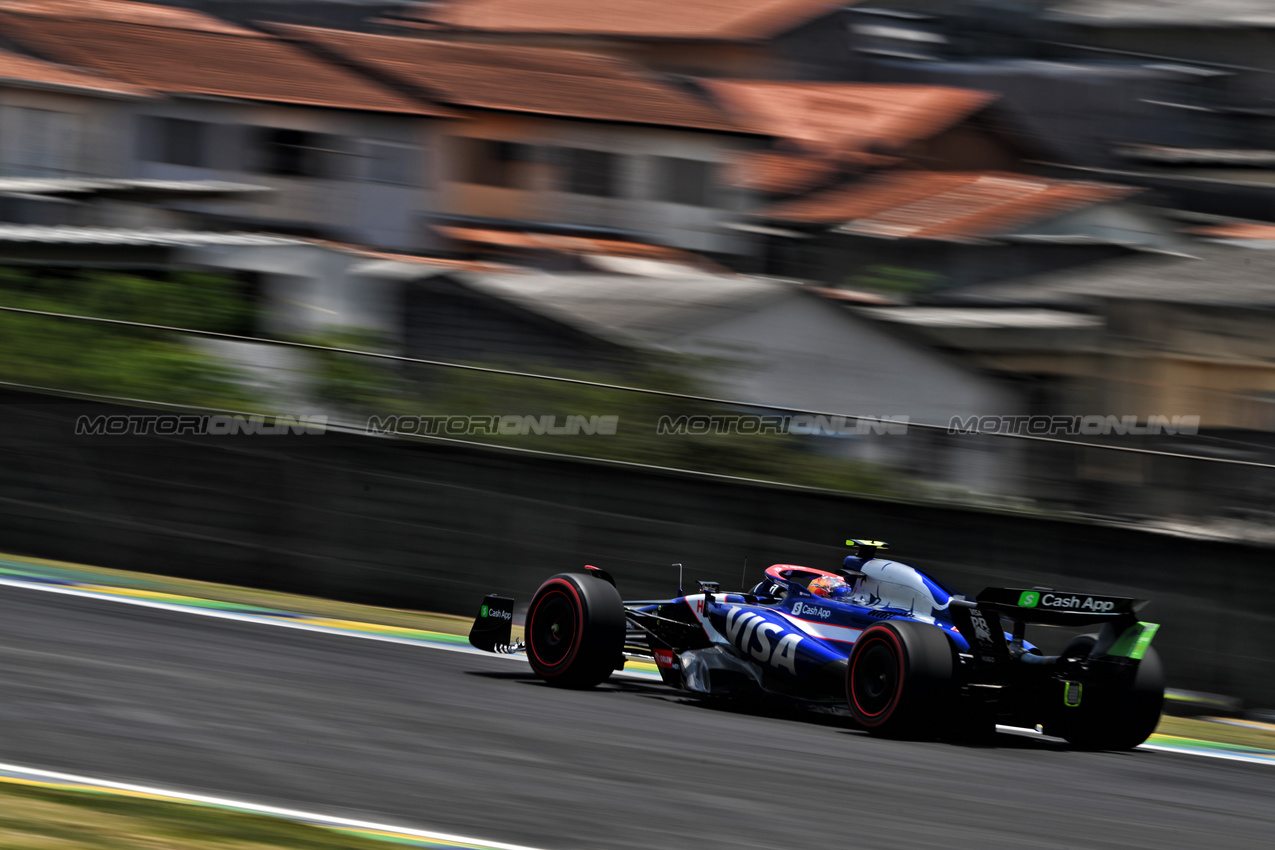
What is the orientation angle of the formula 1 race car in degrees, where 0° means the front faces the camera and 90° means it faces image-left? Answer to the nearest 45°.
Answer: approximately 135°

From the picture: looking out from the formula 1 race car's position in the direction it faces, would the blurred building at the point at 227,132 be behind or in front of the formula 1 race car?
in front

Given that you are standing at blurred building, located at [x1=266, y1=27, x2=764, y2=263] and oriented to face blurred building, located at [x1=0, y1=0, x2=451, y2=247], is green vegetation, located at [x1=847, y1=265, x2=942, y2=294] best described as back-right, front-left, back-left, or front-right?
back-left

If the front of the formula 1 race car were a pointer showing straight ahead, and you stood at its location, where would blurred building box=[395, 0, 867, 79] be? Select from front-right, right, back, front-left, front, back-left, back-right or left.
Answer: front-right

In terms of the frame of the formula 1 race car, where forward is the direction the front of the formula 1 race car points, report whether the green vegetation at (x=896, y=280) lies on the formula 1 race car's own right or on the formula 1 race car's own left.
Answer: on the formula 1 race car's own right

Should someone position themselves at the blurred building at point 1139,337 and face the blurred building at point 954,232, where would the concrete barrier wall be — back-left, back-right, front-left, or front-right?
back-left

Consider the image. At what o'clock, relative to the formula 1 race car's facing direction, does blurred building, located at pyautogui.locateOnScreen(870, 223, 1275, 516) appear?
The blurred building is roughly at 2 o'clock from the formula 1 race car.

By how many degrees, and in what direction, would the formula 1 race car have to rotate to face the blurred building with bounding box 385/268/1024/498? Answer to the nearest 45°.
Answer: approximately 45° to its right
